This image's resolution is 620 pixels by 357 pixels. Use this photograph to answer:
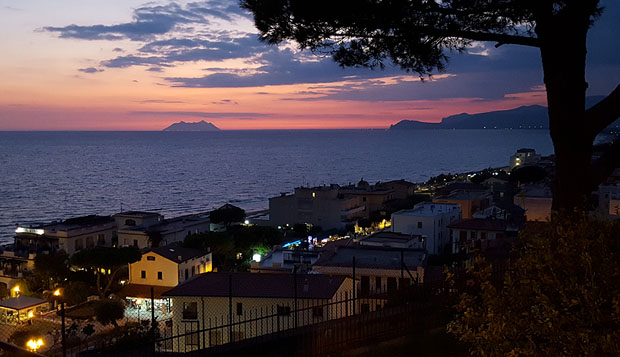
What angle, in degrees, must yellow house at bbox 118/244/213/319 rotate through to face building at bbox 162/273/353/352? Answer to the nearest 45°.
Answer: approximately 45° to its left

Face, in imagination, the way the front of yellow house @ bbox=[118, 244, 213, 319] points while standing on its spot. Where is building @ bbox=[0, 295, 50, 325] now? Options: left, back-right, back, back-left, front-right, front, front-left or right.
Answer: front

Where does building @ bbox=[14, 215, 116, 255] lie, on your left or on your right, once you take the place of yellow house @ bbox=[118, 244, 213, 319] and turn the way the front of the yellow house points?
on your right

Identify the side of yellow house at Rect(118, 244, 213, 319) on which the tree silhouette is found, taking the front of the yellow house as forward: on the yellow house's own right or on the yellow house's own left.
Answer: on the yellow house's own left

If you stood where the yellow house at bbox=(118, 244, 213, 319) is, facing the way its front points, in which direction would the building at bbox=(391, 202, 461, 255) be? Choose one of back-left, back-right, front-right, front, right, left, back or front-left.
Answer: back-left

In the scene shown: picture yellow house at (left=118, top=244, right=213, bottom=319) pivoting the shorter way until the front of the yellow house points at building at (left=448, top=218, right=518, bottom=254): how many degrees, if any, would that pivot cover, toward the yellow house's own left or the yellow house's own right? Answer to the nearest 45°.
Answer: approximately 135° to the yellow house's own left

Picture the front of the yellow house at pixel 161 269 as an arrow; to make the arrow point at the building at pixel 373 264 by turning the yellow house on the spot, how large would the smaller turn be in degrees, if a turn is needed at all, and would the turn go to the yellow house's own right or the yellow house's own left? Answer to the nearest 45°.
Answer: approximately 90° to the yellow house's own left

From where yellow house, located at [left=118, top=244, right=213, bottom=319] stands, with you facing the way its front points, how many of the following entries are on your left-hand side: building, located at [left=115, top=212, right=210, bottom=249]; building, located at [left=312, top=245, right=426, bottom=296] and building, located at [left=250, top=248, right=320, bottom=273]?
2

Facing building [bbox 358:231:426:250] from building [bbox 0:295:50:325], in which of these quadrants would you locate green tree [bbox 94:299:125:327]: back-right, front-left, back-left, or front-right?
front-right

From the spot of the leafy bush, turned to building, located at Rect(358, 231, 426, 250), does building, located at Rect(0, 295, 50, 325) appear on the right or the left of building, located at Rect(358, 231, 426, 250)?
left

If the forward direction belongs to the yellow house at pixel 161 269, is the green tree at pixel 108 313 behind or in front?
in front

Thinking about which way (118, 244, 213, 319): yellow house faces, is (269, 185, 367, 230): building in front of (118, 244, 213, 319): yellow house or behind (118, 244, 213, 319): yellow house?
behind

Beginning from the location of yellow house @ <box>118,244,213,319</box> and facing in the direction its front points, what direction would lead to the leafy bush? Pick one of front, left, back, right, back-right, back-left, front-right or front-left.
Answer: front-left

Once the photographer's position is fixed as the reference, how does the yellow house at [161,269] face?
facing the viewer and to the left of the viewer

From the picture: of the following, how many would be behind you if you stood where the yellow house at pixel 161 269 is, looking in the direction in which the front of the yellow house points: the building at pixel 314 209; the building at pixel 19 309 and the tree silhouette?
1

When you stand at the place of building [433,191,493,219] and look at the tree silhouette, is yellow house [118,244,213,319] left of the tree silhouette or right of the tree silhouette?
right

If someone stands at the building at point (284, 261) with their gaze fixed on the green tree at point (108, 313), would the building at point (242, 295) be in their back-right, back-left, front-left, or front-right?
front-left

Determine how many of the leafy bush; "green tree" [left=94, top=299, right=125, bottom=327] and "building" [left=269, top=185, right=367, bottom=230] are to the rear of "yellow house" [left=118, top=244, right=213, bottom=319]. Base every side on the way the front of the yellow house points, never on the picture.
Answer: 1

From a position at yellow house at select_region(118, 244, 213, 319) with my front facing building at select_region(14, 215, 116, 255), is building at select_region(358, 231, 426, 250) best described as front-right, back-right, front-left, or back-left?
back-right
